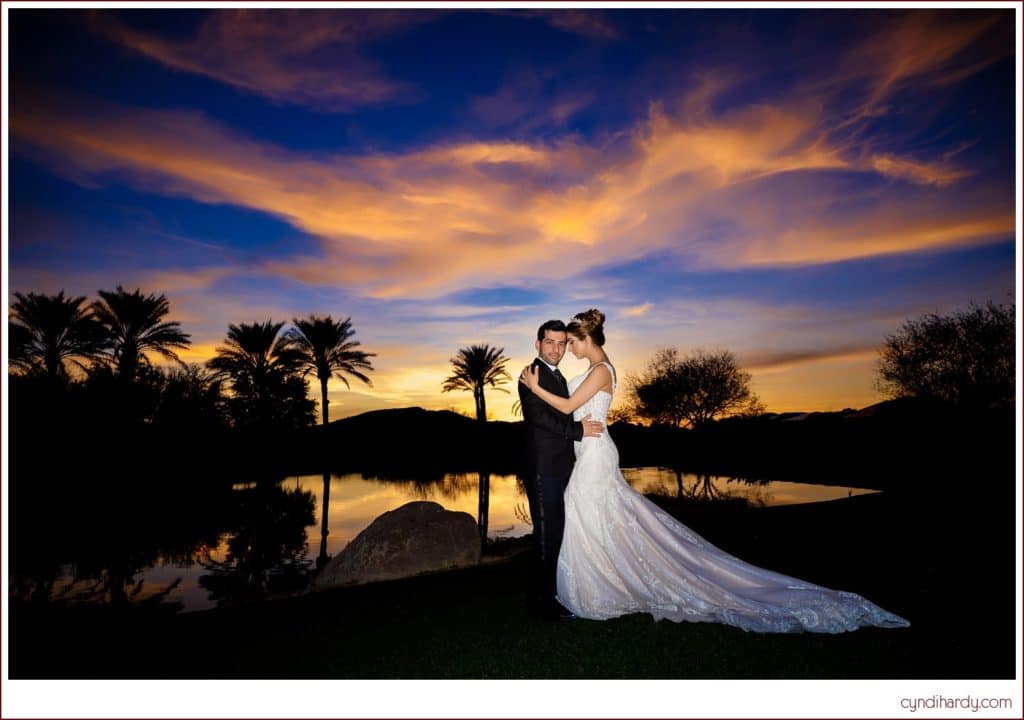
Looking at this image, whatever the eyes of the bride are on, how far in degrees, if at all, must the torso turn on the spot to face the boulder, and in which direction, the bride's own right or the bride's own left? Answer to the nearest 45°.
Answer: approximately 45° to the bride's own right

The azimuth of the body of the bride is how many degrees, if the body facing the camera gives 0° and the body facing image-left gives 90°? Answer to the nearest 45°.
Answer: approximately 90°

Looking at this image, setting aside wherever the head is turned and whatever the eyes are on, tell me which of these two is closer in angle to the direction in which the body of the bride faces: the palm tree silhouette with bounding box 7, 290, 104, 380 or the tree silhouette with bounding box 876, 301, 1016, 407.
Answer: the palm tree silhouette
